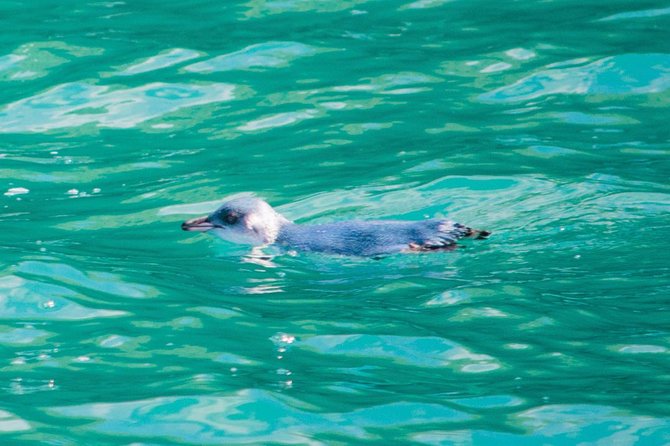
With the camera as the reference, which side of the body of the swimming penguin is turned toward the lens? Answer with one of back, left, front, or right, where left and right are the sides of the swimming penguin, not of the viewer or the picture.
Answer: left
